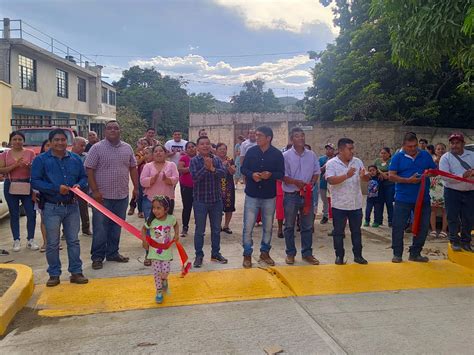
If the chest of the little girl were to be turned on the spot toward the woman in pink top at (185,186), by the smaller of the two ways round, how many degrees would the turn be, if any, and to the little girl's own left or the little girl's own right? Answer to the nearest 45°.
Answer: approximately 180°

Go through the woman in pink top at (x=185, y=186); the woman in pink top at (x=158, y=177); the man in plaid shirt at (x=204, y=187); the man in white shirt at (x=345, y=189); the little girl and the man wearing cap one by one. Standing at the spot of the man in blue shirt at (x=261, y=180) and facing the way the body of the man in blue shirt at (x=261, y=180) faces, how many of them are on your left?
2

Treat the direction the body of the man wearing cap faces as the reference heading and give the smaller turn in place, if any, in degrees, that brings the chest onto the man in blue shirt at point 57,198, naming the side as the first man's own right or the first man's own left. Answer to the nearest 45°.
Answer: approximately 45° to the first man's own right

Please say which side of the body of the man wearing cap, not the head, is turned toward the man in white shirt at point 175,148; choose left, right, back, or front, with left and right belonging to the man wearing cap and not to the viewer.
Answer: right

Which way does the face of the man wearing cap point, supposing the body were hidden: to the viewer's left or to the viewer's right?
to the viewer's left

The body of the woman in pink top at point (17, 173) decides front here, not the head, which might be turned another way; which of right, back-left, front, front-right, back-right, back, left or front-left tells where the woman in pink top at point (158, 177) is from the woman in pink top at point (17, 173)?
front-left

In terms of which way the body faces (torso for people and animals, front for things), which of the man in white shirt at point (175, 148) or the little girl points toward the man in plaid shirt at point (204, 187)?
the man in white shirt
